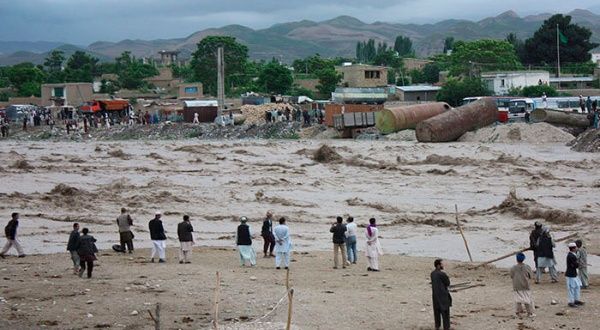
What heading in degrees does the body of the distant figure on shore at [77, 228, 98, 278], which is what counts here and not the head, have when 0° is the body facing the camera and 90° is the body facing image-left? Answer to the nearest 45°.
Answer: approximately 180°

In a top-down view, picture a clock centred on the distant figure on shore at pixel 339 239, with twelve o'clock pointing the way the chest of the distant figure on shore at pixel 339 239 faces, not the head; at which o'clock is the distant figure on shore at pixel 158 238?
the distant figure on shore at pixel 158 238 is roughly at 9 o'clock from the distant figure on shore at pixel 339 239.

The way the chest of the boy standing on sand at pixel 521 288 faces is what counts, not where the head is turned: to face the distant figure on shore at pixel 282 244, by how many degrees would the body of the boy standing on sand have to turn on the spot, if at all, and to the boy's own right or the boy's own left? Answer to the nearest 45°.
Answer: approximately 45° to the boy's own left

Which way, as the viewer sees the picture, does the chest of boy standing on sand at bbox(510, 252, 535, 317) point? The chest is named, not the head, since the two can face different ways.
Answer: away from the camera

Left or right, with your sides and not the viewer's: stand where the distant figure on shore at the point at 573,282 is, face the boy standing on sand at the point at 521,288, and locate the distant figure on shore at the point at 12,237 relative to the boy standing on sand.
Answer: right

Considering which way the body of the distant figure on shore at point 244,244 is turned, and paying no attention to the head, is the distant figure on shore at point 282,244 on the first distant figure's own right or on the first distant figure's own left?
on the first distant figure's own right

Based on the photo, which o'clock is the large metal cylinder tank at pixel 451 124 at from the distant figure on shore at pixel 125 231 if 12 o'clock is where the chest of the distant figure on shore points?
The large metal cylinder tank is roughly at 1 o'clock from the distant figure on shore.

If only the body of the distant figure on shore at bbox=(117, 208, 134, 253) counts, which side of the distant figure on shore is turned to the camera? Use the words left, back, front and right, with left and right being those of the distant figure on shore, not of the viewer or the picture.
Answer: back

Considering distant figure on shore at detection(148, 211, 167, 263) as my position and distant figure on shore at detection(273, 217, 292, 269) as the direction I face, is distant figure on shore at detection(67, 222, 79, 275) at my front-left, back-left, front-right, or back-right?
back-right

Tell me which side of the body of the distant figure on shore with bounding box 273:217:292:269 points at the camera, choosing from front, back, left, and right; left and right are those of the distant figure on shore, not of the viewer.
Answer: back

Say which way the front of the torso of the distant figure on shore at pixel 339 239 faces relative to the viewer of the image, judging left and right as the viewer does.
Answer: facing away from the viewer

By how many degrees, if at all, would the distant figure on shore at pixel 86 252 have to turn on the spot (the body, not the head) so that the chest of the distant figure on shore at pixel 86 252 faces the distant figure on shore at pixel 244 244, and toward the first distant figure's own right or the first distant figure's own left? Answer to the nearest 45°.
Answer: approximately 90° to the first distant figure's own right

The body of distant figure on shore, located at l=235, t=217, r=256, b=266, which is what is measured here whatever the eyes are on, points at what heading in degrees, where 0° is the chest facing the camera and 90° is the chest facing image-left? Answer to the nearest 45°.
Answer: approximately 180°

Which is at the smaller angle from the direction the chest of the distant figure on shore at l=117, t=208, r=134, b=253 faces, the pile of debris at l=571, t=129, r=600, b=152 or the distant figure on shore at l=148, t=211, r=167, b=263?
the pile of debris

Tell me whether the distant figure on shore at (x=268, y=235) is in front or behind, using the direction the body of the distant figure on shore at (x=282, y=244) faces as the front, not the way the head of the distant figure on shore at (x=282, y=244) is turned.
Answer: in front
